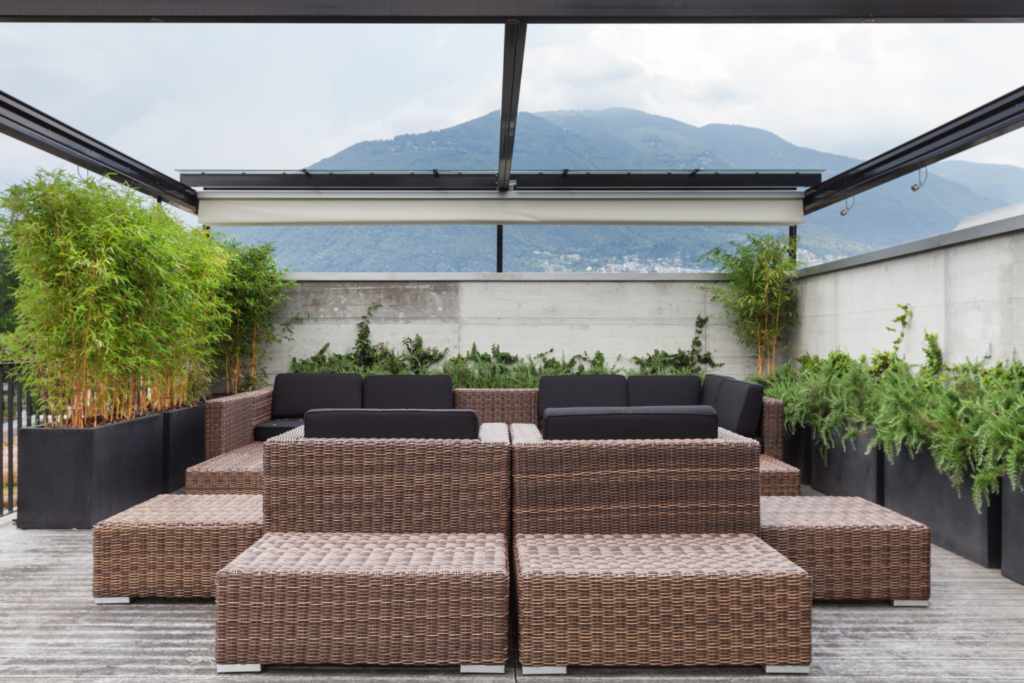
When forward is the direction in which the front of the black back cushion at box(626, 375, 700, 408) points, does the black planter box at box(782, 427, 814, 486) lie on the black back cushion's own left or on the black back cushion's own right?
on the black back cushion's own left

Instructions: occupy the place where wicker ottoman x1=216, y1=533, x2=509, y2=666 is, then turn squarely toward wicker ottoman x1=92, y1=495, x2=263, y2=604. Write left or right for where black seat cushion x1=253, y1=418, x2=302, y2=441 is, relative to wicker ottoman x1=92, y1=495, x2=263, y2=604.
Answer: right

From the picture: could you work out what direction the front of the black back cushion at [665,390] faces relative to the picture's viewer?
facing the viewer

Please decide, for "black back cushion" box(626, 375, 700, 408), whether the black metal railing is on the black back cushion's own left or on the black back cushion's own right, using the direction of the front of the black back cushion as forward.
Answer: on the black back cushion's own right

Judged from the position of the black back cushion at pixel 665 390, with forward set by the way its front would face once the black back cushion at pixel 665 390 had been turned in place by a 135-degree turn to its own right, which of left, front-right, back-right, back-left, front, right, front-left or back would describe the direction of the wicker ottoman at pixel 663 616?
back-left

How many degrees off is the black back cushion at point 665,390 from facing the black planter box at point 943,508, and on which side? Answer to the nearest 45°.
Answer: approximately 45° to its left

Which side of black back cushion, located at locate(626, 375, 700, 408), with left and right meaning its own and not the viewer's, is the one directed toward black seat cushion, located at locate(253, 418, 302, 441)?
right

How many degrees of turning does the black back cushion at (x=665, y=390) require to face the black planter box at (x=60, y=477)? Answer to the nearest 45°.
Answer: approximately 45° to its right

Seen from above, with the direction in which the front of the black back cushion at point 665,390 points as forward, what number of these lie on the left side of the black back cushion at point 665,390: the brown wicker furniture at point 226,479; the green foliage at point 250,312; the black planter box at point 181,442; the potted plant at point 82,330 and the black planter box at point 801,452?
1

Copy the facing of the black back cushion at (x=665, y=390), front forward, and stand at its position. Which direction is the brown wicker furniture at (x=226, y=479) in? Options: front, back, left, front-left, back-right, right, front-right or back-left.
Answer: front-right

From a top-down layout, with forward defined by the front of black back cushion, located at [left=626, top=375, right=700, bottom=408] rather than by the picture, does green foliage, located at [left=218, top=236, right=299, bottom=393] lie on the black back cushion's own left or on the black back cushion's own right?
on the black back cushion's own right

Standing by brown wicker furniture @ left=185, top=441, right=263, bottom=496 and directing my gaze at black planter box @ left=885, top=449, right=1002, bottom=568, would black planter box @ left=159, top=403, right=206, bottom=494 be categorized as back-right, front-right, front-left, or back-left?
back-left

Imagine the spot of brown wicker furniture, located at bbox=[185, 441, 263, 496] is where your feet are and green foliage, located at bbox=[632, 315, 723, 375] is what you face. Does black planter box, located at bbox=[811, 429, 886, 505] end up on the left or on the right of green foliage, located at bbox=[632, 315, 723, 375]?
right

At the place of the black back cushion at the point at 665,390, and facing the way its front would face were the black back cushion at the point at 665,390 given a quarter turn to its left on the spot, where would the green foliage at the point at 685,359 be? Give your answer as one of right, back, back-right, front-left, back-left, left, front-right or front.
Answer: left

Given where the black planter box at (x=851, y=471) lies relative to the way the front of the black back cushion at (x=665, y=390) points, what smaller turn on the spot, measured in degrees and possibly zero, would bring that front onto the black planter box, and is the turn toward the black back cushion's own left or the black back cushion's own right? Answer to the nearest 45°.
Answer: approximately 45° to the black back cushion's own left

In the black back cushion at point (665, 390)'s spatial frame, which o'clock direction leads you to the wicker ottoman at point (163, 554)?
The wicker ottoman is roughly at 1 o'clock from the black back cushion.

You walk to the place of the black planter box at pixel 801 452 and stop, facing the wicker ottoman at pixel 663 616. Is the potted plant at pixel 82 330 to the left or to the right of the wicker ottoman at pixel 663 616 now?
right
